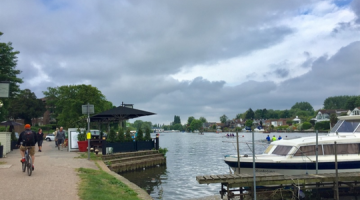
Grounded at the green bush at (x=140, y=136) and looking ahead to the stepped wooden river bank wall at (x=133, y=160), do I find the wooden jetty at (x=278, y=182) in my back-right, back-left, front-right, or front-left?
front-left

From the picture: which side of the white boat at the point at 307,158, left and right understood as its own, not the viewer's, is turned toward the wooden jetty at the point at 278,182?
left

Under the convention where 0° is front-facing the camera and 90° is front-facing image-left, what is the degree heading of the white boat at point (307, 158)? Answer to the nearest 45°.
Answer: approximately 90°

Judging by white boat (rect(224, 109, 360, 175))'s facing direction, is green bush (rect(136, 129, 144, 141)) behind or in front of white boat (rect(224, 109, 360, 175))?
in front

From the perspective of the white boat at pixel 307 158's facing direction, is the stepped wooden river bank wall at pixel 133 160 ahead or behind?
ahead

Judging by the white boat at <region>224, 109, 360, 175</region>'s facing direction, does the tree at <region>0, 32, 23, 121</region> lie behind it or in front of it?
in front
